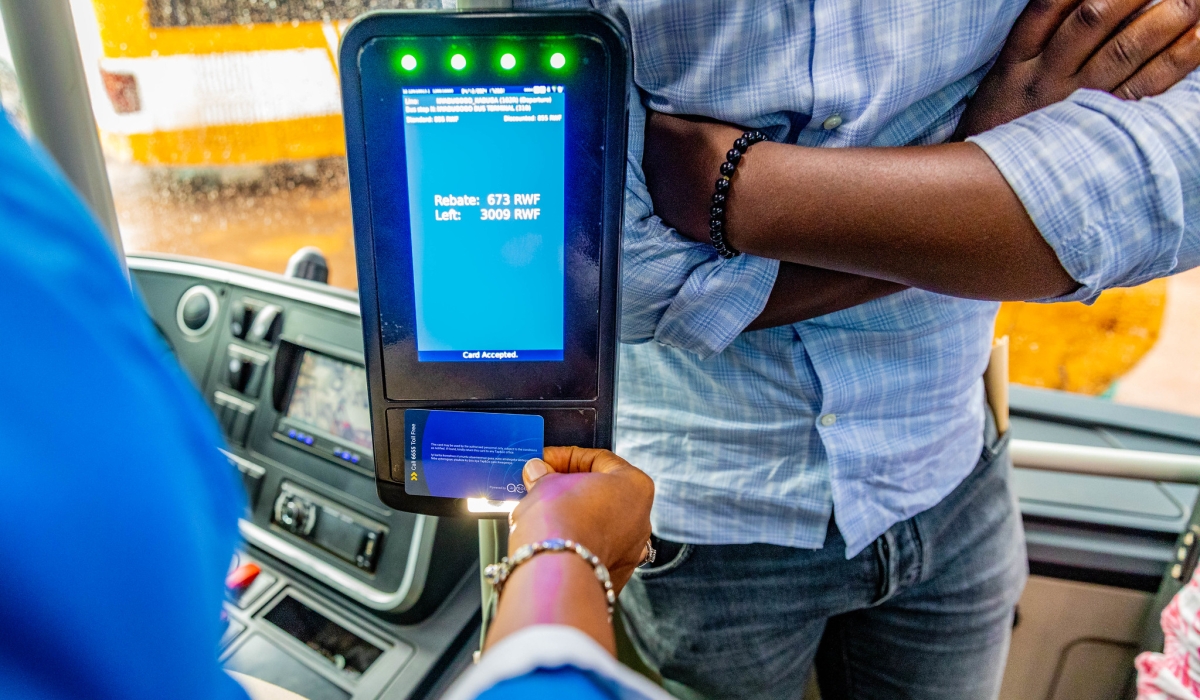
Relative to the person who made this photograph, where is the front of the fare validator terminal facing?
facing the viewer

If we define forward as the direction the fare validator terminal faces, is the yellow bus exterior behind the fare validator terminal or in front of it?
behind
